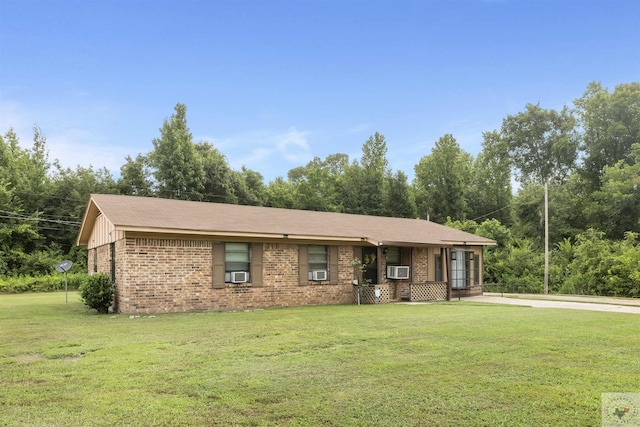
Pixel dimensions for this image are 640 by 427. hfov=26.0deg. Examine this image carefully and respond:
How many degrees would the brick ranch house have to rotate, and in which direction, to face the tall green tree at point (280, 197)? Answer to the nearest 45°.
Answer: approximately 135° to its left

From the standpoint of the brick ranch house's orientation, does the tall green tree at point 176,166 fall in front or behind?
behind

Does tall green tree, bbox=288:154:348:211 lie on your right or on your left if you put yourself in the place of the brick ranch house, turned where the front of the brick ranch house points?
on your left

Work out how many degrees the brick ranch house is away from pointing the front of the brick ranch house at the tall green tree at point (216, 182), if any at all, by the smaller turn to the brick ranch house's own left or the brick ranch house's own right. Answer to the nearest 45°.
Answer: approximately 135° to the brick ranch house's own left

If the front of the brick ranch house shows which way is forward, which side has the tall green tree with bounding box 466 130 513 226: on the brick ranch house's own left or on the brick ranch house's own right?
on the brick ranch house's own left

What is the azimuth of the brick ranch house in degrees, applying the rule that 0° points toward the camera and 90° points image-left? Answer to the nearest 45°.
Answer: approximately 315°

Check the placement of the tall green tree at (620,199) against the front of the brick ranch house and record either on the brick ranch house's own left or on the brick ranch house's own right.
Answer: on the brick ranch house's own left
